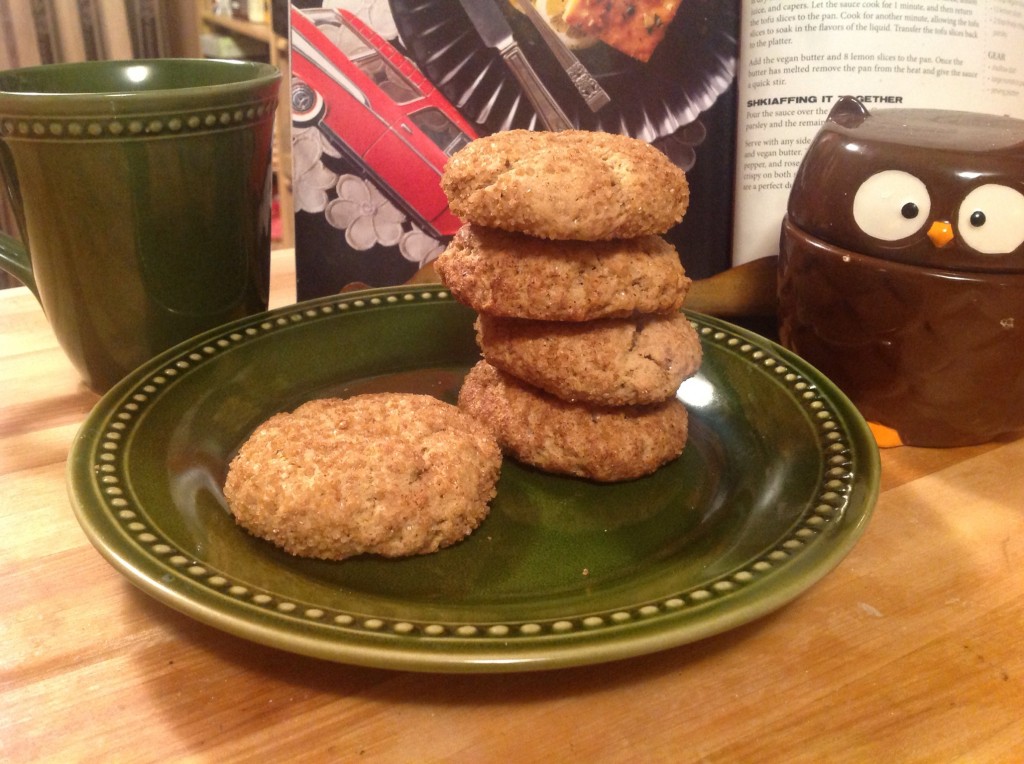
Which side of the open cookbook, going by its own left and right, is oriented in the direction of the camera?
front

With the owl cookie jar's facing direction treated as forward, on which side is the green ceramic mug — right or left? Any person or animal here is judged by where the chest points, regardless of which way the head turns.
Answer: on its right

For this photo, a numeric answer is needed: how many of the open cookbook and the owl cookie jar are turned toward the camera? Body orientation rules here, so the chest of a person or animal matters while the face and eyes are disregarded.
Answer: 2

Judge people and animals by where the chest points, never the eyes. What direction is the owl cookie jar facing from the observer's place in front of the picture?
facing the viewer
